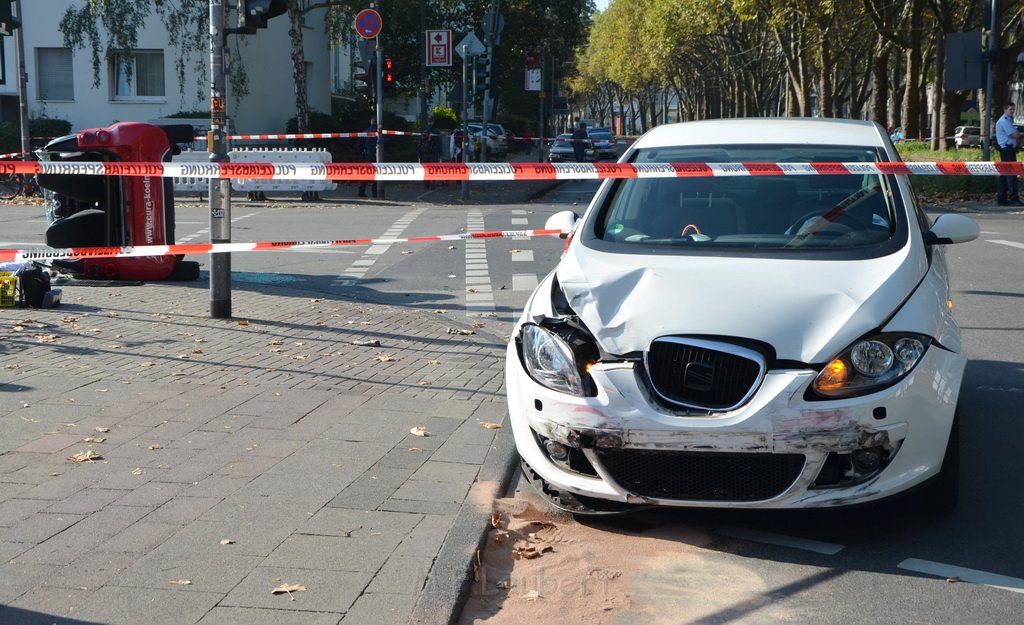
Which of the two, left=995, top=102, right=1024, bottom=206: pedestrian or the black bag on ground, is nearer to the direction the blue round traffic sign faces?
the black bag on ground

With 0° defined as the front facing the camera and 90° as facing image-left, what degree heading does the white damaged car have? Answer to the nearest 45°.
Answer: approximately 0°

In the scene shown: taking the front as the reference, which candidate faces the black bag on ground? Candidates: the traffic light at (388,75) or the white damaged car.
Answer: the traffic light

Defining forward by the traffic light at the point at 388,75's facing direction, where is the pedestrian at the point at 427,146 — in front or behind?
behind

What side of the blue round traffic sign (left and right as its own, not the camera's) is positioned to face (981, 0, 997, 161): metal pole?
left

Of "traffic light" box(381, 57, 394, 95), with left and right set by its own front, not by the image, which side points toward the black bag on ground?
front

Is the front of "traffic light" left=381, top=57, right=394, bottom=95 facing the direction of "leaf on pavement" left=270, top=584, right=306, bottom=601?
yes

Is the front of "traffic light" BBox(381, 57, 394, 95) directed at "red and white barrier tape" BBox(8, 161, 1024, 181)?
yes

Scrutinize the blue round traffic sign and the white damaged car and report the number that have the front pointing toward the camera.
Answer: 2

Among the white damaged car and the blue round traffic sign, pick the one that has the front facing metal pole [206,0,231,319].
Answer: the blue round traffic sign

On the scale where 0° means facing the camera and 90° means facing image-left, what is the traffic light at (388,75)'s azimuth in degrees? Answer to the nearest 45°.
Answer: approximately 0°

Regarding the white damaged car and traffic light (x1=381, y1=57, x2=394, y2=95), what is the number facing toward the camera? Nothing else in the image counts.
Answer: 2

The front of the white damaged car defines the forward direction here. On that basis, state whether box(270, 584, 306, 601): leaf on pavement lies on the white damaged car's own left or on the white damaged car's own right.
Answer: on the white damaged car's own right
